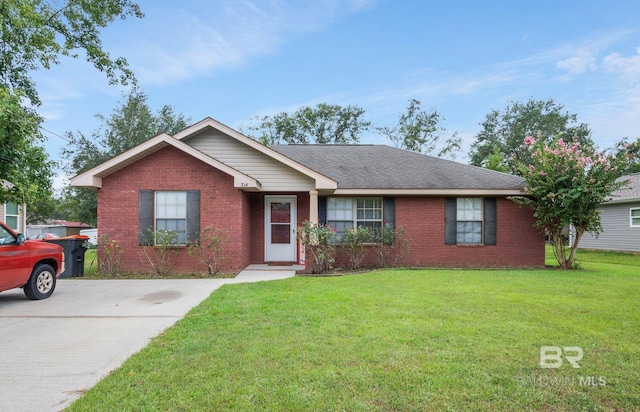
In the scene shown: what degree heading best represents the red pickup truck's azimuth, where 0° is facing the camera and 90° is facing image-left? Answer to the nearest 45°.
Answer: approximately 225°

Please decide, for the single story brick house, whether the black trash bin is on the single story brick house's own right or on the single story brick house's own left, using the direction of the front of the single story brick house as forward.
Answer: on the single story brick house's own right

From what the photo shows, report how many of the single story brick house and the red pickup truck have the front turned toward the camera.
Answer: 1

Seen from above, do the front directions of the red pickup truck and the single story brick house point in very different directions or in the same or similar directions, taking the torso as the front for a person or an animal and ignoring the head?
very different directions

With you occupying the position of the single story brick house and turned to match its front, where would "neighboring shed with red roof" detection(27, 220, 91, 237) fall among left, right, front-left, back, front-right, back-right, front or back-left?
back-right

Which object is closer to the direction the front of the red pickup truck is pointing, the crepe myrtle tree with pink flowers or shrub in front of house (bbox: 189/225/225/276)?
the shrub in front of house

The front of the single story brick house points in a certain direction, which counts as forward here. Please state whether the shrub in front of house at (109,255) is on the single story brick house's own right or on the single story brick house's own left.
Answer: on the single story brick house's own right

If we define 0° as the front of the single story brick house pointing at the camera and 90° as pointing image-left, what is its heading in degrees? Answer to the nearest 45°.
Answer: approximately 0°

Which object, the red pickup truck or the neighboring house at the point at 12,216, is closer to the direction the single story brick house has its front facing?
the red pickup truck
